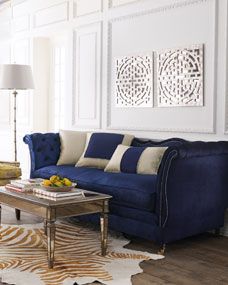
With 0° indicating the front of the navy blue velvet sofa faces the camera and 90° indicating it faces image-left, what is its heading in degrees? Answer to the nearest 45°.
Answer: approximately 45°

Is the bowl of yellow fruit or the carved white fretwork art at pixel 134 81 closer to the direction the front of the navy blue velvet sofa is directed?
the bowl of yellow fruit

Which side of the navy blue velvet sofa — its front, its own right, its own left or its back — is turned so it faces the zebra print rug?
front

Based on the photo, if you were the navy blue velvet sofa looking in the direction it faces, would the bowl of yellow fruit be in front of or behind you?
in front

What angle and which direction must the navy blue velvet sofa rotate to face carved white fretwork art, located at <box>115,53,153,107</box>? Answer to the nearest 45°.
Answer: approximately 135° to its right
